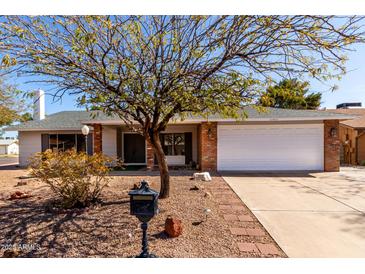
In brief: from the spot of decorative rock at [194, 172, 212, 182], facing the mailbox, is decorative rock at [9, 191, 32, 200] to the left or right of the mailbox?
right

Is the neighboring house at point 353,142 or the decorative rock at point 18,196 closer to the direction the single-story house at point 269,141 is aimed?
the decorative rock

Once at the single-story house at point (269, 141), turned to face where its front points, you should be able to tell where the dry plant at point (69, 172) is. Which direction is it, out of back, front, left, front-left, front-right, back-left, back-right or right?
front-right

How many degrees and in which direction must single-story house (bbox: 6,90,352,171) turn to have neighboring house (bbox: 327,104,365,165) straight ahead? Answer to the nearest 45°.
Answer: approximately 135° to its left

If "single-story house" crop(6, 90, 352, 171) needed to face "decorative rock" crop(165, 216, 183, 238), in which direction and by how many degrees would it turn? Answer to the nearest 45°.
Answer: approximately 45° to its right

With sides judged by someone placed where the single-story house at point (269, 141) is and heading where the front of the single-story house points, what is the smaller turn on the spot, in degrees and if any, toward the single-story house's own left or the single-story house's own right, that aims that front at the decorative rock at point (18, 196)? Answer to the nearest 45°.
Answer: approximately 45° to the single-story house's own right

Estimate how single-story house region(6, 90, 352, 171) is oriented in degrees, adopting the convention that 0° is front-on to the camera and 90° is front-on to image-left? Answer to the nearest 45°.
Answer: approximately 0°

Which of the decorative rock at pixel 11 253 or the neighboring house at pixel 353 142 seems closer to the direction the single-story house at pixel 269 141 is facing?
the decorative rock

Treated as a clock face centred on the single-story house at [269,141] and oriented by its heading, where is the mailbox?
The mailbox is roughly at 1 o'clock from the single-story house.

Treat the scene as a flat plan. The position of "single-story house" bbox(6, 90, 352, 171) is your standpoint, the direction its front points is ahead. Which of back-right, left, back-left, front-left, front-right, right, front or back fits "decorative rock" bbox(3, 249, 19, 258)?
front-right

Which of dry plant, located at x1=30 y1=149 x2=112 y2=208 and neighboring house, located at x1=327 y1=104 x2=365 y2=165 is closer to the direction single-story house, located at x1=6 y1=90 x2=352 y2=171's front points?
the dry plant

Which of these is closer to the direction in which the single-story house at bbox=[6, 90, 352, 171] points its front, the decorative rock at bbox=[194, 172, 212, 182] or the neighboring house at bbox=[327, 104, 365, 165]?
the decorative rock
